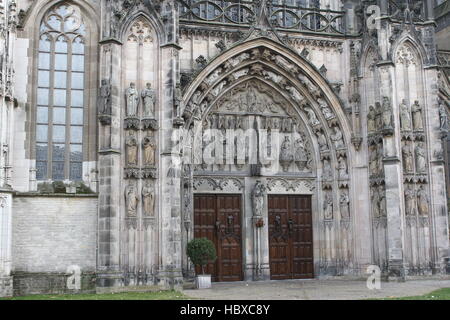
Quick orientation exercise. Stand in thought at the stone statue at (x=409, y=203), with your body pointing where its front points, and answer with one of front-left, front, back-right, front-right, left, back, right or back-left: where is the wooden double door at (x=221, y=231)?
right

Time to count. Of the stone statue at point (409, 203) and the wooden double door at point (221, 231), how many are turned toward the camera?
2

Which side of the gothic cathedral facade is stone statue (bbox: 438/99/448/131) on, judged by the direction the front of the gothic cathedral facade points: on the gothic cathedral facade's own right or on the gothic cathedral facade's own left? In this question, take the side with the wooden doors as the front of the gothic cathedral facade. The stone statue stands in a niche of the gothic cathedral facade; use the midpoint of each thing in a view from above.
on the gothic cathedral facade's own left

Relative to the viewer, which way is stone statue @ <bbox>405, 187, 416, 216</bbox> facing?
toward the camera

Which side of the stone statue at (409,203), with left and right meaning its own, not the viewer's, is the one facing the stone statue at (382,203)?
right

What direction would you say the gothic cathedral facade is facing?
toward the camera

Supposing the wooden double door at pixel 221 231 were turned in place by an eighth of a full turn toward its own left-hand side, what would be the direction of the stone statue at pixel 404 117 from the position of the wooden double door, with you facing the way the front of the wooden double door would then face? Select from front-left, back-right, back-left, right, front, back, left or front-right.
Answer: front-left

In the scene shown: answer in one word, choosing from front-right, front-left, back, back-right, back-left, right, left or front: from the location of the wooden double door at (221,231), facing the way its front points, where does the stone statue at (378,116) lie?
left

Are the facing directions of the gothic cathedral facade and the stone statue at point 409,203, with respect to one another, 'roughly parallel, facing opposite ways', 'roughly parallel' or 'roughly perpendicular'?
roughly parallel
